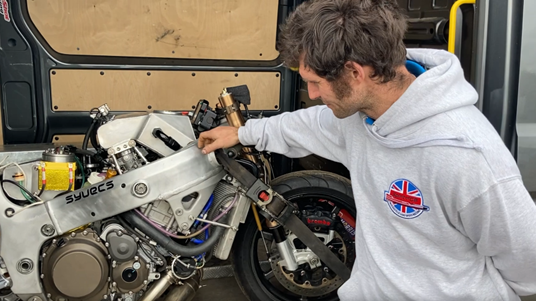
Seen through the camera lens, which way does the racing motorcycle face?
facing to the right of the viewer

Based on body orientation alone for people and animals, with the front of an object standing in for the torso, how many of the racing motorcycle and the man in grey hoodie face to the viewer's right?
1

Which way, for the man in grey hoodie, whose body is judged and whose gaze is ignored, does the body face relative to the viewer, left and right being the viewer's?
facing the viewer and to the left of the viewer

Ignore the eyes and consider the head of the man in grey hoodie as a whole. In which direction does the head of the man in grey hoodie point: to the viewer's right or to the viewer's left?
to the viewer's left
